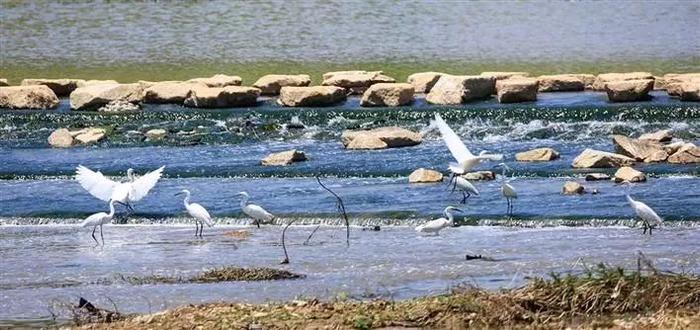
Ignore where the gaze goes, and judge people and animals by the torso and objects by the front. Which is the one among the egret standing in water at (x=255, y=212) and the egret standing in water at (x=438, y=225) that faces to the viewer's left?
the egret standing in water at (x=255, y=212)

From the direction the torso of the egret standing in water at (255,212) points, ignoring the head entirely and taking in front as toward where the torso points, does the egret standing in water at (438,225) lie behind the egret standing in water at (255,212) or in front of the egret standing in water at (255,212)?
behind

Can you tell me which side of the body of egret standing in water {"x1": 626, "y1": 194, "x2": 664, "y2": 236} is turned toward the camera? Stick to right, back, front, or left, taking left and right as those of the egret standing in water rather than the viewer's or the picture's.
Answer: left

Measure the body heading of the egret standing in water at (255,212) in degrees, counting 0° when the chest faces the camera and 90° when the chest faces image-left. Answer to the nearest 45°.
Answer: approximately 90°

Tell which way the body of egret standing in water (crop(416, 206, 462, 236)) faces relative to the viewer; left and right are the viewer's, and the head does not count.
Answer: facing to the right of the viewer

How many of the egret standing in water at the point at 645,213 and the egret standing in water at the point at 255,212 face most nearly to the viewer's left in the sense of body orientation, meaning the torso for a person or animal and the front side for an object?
2
